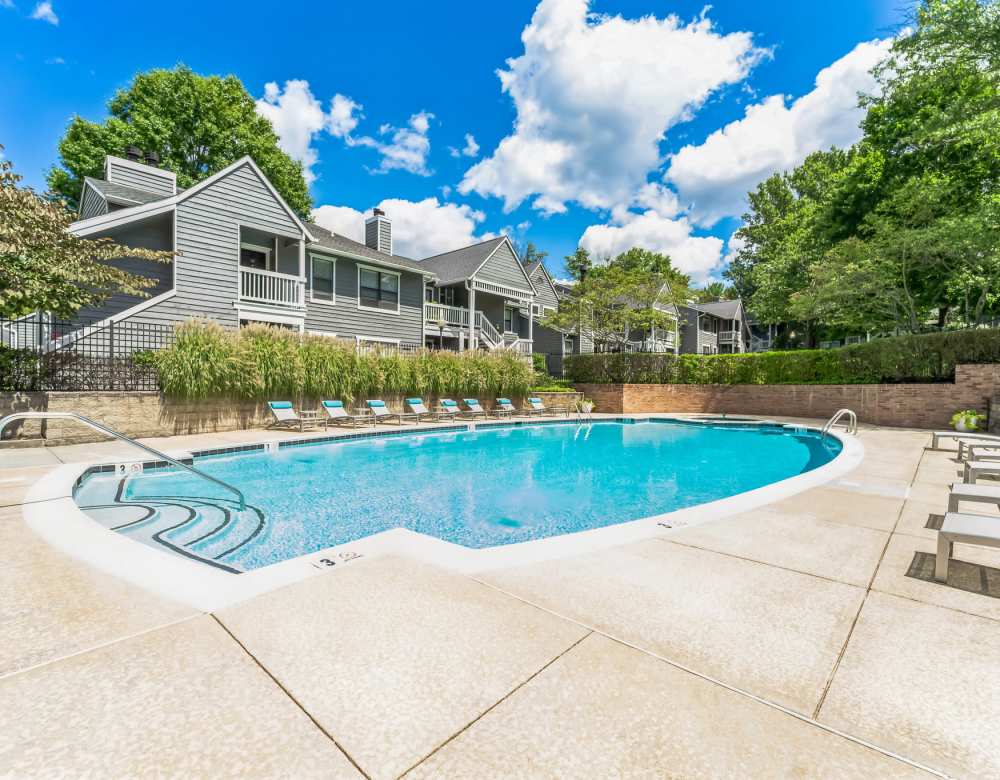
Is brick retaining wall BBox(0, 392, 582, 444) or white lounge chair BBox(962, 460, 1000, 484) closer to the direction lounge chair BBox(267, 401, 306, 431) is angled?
the white lounge chair

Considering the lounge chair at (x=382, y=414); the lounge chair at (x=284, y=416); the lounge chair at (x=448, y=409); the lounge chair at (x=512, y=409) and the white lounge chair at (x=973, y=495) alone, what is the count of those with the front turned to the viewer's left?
1

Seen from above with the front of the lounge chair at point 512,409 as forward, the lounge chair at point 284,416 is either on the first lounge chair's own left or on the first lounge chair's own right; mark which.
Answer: on the first lounge chair's own right

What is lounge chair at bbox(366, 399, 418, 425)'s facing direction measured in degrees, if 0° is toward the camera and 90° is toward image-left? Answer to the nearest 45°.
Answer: approximately 315°

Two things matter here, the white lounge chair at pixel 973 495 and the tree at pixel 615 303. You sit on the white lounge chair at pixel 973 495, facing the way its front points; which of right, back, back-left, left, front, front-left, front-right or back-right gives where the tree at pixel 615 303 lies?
front-right

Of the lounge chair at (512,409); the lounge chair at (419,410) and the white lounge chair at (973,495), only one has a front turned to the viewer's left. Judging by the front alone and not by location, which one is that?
the white lounge chair

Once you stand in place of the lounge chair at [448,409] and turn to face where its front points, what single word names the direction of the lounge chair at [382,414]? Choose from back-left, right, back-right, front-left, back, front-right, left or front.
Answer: right

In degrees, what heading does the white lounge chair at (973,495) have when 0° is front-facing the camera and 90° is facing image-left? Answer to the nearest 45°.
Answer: approximately 90°

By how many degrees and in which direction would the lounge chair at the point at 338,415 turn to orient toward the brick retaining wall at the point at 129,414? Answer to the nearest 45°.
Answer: approximately 90° to its right

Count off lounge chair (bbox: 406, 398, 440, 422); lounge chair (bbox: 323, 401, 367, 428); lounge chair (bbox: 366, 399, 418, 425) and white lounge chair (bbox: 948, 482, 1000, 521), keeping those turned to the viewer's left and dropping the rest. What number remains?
1

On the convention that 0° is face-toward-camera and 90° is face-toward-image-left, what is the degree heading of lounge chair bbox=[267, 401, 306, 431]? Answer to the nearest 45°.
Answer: approximately 315°

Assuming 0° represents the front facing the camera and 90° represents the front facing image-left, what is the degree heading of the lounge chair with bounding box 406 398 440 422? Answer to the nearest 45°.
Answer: approximately 315°

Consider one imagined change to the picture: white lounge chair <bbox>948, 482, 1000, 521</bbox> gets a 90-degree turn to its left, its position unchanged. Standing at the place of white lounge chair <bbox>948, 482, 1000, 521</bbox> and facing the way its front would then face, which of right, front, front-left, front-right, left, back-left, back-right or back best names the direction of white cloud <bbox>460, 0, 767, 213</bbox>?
back-right
